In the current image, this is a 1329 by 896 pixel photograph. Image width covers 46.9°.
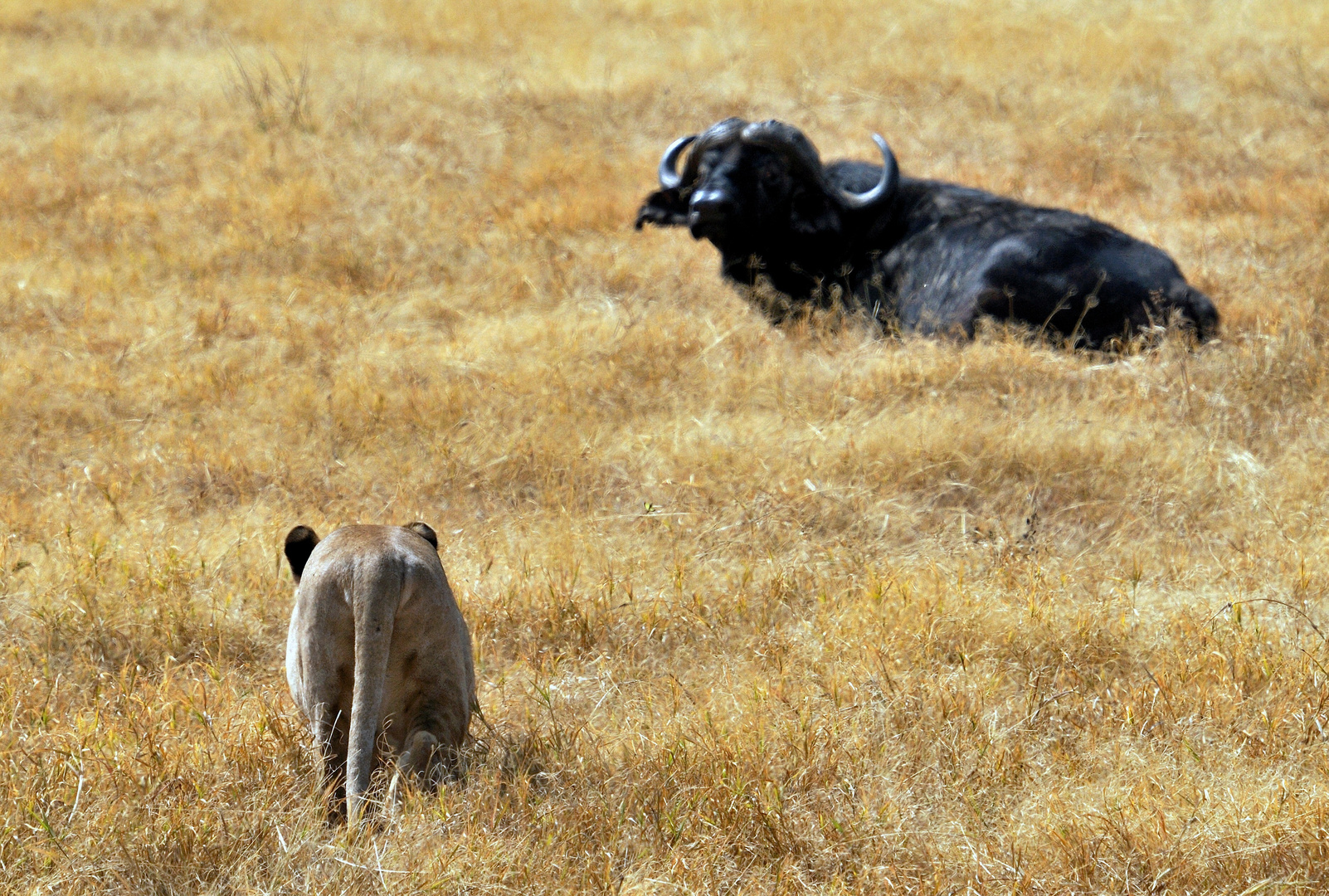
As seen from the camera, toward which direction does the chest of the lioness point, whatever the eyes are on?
away from the camera

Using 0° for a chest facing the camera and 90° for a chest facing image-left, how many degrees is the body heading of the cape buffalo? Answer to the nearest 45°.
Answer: approximately 90°

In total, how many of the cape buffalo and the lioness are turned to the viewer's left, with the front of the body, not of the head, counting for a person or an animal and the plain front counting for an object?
1

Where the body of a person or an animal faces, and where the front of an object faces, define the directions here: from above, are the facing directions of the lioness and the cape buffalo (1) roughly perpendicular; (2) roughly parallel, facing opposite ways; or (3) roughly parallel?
roughly perpendicular

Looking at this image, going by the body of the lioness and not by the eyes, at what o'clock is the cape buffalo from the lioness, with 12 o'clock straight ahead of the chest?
The cape buffalo is roughly at 1 o'clock from the lioness.

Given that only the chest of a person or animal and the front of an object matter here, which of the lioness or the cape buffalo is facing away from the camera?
the lioness

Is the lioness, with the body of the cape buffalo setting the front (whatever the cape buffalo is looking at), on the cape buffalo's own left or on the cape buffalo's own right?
on the cape buffalo's own left
